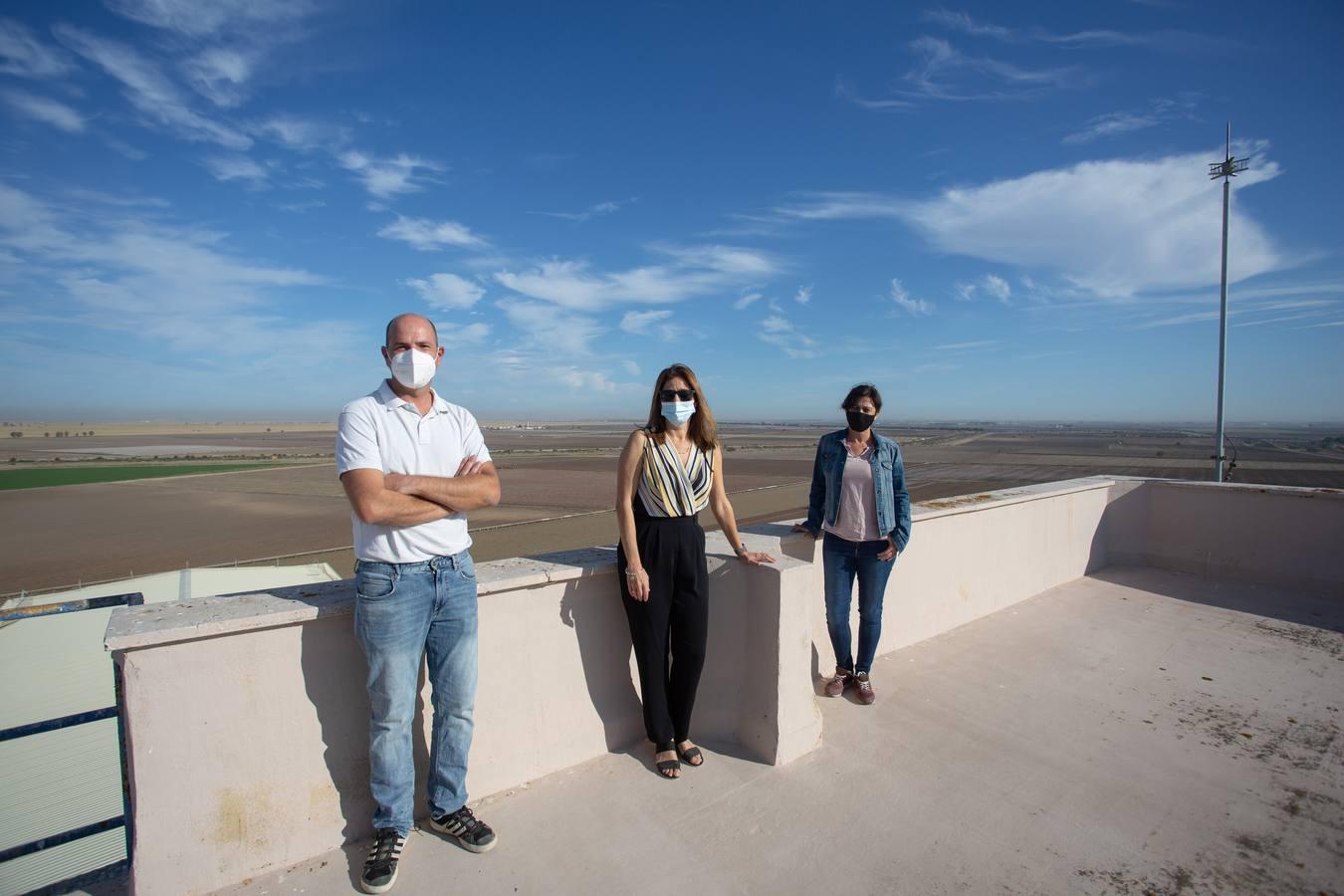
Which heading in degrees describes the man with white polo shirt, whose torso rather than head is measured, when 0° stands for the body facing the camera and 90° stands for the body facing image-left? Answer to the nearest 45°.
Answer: approximately 0°

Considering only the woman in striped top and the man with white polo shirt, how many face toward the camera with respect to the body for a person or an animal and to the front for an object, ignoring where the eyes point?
2

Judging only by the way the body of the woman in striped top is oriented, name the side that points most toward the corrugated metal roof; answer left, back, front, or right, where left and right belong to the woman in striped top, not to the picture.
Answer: right

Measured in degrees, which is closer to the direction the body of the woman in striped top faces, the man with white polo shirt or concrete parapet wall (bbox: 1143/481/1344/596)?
the man with white polo shirt

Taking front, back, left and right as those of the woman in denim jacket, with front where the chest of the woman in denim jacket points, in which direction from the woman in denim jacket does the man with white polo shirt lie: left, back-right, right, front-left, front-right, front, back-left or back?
front-right

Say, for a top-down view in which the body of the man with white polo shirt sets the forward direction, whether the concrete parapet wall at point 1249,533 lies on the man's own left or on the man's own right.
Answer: on the man's own left

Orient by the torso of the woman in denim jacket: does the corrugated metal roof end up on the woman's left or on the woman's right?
on the woman's right

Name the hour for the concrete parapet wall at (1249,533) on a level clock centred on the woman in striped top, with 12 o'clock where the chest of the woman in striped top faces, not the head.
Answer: The concrete parapet wall is roughly at 8 o'clock from the woman in striped top.

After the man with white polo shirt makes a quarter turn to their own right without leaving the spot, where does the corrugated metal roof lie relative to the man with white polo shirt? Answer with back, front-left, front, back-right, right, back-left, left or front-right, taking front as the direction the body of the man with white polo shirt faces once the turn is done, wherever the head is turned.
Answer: front-right

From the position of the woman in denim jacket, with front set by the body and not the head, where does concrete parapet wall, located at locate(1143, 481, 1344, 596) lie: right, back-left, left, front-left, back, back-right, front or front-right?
back-left

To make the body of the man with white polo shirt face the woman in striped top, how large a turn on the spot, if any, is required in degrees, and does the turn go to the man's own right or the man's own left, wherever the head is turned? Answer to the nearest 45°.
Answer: approximately 90° to the man's own left

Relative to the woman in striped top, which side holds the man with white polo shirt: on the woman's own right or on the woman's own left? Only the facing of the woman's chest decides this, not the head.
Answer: on the woman's own right
